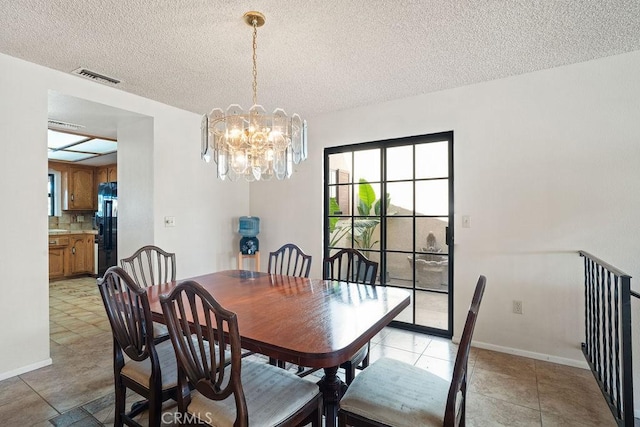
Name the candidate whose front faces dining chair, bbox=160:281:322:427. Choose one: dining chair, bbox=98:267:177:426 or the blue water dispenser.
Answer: the blue water dispenser

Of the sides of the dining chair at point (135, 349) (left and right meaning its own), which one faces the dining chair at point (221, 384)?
right

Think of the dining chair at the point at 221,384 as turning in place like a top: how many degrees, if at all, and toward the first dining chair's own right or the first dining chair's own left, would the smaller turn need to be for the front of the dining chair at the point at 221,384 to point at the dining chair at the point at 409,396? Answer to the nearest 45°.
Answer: approximately 45° to the first dining chair's own right

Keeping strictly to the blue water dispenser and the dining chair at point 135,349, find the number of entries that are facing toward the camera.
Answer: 1

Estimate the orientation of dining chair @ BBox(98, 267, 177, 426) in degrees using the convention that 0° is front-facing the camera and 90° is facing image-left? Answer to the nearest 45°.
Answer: approximately 225°

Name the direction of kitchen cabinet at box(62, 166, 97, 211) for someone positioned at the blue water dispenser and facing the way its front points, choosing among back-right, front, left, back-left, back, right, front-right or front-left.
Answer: back-right

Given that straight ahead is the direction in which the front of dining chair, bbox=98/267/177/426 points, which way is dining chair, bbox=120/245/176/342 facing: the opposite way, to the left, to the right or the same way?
to the right

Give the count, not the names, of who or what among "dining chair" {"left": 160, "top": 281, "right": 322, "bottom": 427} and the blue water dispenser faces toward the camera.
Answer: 1

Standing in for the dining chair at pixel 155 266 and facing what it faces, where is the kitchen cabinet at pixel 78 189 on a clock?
The kitchen cabinet is roughly at 7 o'clock from the dining chair.

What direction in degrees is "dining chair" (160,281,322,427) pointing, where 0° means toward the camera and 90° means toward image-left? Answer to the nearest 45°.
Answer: approximately 225°

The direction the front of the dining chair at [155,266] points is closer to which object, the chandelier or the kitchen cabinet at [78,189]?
the chandelier

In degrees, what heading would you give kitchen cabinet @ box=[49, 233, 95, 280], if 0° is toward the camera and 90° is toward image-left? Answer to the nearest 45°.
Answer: approximately 315°
